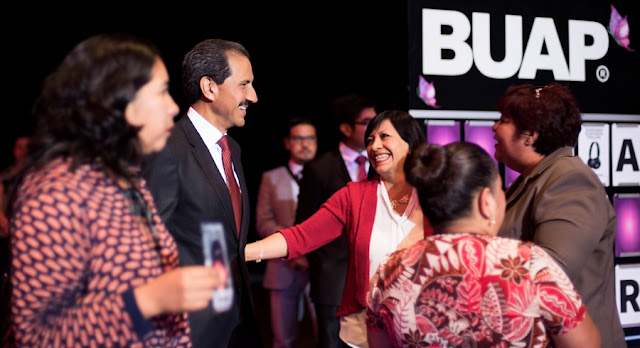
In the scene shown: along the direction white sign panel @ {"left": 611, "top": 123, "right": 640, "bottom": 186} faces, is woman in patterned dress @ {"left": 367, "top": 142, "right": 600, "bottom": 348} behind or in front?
in front

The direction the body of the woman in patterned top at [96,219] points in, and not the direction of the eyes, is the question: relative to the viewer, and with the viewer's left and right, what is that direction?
facing to the right of the viewer

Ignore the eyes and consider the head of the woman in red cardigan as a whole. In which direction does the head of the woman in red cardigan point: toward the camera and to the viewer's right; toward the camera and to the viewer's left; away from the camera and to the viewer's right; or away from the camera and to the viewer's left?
toward the camera and to the viewer's left

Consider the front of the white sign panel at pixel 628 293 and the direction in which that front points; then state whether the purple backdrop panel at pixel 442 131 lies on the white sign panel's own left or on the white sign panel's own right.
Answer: on the white sign panel's own right

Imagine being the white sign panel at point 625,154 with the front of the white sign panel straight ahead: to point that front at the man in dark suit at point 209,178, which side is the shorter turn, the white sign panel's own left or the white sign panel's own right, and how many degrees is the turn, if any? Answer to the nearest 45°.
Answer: approximately 45° to the white sign panel's own right

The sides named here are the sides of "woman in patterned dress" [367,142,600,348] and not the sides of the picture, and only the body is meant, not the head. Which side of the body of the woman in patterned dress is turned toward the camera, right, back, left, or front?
back

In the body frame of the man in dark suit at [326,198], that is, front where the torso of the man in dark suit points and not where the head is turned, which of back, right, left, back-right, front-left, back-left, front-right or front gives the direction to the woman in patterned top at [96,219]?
front-right

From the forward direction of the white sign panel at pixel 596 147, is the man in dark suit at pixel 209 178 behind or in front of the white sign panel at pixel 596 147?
in front

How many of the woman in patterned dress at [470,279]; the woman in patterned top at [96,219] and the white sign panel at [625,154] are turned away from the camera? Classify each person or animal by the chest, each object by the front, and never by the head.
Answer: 1

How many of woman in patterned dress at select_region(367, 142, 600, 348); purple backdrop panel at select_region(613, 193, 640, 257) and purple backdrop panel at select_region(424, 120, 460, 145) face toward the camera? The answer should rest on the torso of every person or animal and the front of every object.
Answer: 2

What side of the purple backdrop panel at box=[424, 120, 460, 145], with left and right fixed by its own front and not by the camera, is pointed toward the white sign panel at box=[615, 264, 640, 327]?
left
